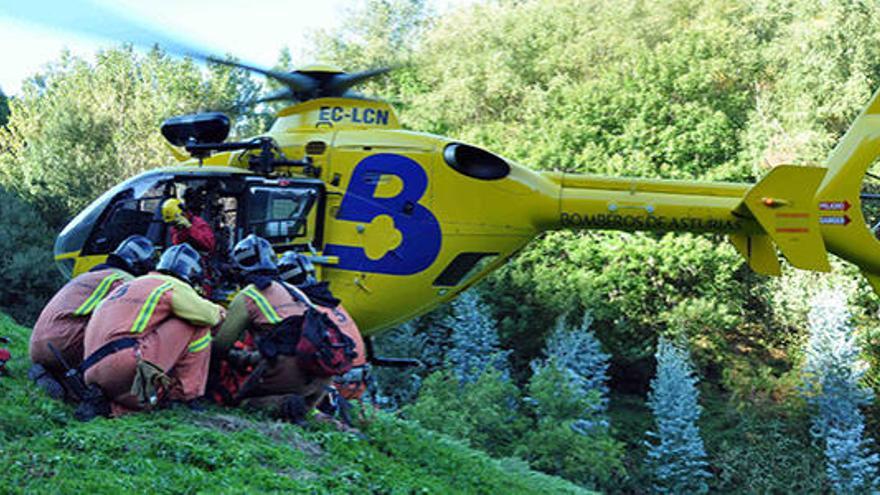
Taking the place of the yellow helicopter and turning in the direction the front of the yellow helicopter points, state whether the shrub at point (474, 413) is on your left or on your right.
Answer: on your right

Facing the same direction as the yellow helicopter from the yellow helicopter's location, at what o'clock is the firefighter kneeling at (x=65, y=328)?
The firefighter kneeling is roughly at 10 o'clock from the yellow helicopter.

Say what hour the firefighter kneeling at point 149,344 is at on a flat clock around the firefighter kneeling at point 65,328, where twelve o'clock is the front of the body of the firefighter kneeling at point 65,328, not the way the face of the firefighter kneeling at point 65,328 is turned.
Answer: the firefighter kneeling at point 149,344 is roughly at 2 o'clock from the firefighter kneeling at point 65,328.

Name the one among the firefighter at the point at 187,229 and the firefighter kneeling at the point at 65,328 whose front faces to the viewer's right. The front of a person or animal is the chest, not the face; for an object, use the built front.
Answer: the firefighter kneeling

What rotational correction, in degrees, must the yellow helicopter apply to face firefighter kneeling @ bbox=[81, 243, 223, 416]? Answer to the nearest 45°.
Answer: approximately 90° to its left

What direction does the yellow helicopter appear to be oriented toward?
to the viewer's left

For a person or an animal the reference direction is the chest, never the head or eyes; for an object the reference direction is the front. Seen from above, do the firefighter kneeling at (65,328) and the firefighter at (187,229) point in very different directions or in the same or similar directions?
very different directions
